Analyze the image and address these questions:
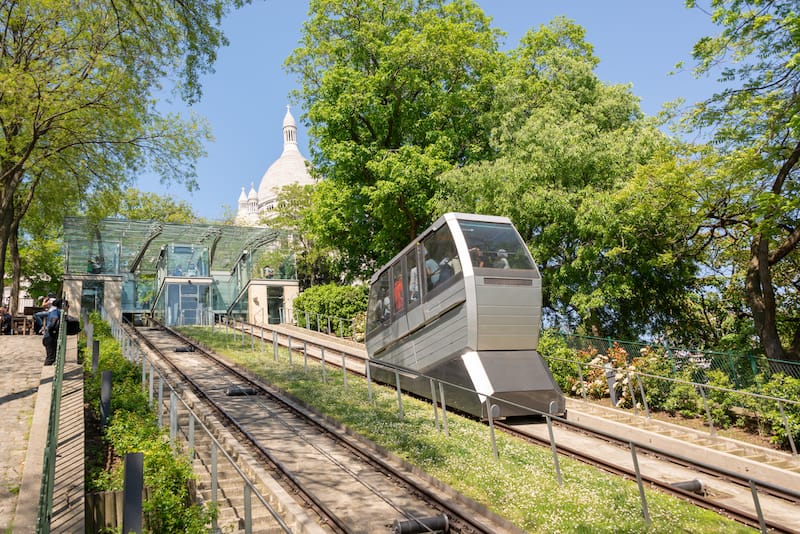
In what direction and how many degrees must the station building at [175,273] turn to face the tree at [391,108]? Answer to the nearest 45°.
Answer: approximately 45° to its left

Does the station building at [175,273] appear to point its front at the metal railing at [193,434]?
yes
